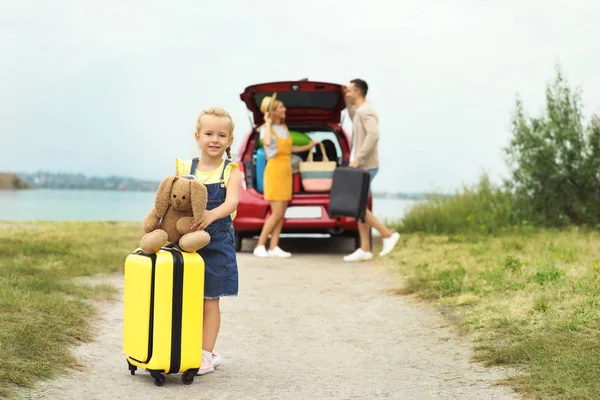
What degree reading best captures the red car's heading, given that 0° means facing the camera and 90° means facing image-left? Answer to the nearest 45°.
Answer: approximately 180°

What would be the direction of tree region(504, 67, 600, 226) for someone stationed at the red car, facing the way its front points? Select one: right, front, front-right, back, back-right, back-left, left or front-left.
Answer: front-right

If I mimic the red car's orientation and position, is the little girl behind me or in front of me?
behind

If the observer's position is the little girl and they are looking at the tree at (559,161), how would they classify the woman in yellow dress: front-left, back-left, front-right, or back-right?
front-left

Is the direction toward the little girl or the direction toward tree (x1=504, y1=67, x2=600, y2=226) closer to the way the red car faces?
the tree

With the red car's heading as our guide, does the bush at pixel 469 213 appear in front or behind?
in front

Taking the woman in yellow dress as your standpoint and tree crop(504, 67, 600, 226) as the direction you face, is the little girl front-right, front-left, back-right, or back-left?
back-right

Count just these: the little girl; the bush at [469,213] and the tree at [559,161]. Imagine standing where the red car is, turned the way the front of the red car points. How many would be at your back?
1

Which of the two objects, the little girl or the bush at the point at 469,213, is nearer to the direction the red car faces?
the bush
